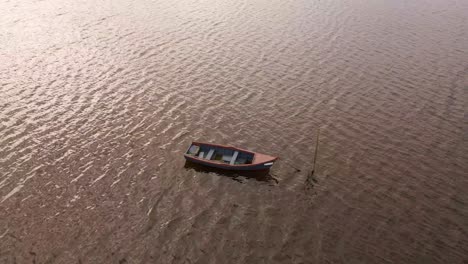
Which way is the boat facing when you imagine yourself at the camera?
facing to the right of the viewer
